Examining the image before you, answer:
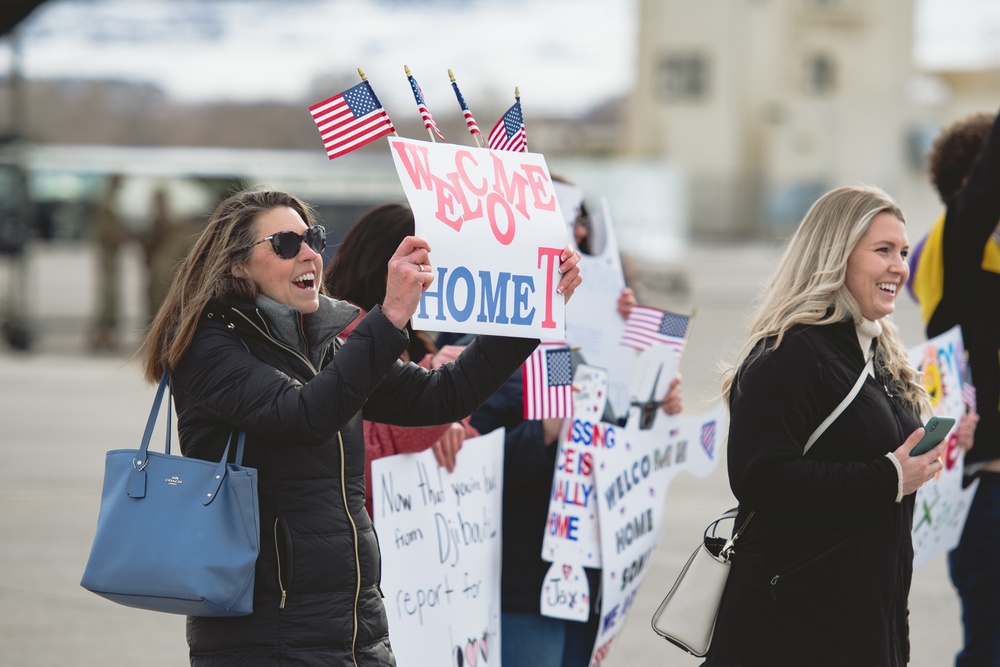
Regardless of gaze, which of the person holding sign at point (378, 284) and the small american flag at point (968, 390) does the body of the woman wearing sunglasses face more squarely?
the small american flag

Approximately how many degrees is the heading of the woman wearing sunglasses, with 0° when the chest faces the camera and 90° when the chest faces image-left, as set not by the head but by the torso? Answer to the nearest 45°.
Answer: approximately 315°

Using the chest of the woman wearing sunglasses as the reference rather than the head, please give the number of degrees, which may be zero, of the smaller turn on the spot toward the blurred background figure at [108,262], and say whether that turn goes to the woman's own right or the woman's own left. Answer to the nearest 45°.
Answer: approximately 135° to the woman's own left

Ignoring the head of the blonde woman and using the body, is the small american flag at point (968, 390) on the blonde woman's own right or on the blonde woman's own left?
on the blonde woman's own left

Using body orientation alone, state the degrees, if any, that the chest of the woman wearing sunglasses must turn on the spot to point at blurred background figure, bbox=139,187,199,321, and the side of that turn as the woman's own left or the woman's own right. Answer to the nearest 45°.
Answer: approximately 135° to the woman's own left
